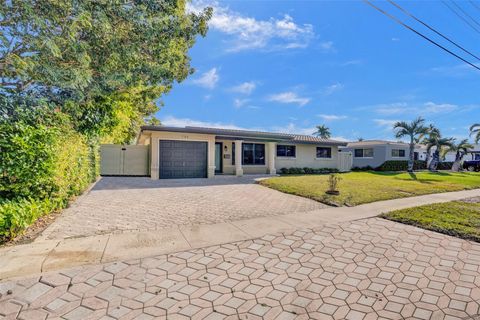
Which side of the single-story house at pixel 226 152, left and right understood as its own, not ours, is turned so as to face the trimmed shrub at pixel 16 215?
front

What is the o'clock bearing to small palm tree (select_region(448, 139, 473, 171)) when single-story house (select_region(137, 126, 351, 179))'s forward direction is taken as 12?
The small palm tree is roughly at 8 o'clock from the single-story house.

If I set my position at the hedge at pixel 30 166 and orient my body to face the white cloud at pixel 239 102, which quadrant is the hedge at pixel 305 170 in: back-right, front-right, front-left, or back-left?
front-right

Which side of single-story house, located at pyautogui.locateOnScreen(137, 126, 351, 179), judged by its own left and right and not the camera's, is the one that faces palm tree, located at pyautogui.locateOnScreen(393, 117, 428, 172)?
left

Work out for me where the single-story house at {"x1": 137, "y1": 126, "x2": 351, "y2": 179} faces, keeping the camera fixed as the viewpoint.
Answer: facing the viewer

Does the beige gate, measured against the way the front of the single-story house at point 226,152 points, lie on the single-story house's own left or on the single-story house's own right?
on the single-story house's own right

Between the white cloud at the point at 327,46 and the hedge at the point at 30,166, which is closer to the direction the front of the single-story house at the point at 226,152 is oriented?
the hedge

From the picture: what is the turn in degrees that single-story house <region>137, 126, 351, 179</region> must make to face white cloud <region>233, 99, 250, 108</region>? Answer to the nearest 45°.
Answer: approximately 180°

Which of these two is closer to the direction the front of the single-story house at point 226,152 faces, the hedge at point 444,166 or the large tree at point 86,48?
the large tree

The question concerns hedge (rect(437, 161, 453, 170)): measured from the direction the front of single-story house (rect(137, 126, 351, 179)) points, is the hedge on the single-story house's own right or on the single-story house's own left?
on the single-story house's own left

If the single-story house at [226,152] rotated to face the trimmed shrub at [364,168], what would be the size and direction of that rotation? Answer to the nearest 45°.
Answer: approximately 135° to its left
